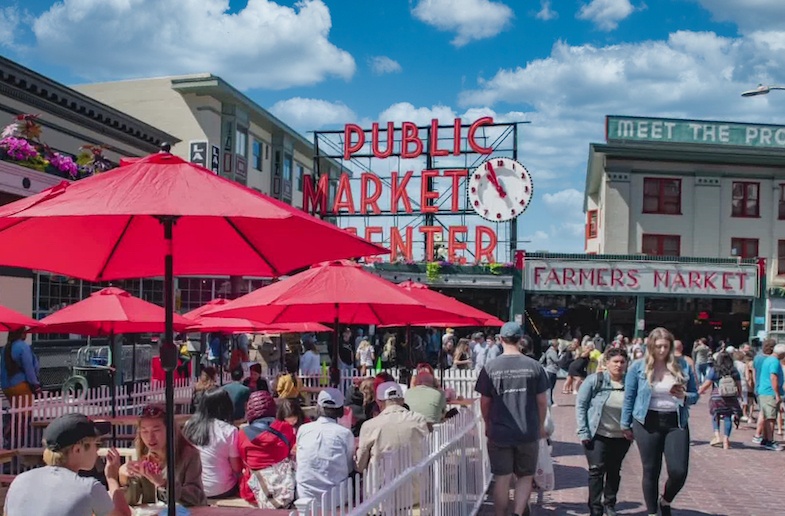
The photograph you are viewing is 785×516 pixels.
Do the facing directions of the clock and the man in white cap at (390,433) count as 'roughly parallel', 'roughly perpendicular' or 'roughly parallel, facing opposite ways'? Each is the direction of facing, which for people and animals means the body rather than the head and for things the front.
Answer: roughly parallel, facing opposite ways

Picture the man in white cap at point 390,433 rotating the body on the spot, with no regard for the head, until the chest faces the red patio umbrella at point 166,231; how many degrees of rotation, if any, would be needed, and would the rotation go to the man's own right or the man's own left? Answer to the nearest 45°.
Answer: approximately 135° to the man's own left

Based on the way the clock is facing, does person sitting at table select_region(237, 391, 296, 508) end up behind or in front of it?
in front

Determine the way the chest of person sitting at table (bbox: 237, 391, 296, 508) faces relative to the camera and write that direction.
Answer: away from the camera

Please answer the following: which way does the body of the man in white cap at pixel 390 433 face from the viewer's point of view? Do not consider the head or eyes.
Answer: away from the camera

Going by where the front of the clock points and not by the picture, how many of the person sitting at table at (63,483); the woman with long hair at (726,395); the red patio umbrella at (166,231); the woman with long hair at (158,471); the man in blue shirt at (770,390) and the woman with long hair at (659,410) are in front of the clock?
6

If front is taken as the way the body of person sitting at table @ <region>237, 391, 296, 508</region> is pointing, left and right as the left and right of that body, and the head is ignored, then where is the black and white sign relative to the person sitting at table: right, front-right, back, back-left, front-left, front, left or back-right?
front

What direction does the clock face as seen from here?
toward the camera

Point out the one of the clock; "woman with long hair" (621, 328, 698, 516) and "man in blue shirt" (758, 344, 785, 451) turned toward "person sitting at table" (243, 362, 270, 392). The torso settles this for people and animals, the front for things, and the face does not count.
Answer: the clock

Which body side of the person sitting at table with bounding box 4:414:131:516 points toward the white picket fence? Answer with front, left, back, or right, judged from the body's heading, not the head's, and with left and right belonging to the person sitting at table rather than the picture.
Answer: front

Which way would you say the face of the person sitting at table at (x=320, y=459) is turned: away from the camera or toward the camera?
away from the camera

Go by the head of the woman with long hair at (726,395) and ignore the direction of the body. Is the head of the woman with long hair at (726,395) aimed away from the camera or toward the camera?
away from the camera

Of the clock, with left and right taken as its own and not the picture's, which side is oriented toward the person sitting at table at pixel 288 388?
front

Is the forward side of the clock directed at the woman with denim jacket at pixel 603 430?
yes

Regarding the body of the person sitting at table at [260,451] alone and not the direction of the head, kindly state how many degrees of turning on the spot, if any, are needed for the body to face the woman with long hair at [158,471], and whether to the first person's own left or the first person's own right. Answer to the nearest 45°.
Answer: approximately 135° to the first person's own left

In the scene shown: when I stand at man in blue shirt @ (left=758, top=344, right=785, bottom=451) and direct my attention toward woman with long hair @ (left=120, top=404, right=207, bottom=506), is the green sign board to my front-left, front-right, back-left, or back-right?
back-right

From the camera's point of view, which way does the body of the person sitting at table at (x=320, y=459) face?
away from the camera

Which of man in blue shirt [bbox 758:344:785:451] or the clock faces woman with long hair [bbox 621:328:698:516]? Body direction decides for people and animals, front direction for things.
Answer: the clock
